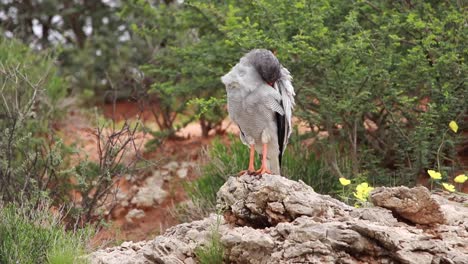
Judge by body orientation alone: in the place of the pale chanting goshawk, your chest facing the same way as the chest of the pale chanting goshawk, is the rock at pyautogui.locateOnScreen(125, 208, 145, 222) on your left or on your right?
on your right

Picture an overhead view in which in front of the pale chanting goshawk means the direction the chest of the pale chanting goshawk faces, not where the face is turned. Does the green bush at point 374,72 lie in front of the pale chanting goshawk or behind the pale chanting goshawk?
behind

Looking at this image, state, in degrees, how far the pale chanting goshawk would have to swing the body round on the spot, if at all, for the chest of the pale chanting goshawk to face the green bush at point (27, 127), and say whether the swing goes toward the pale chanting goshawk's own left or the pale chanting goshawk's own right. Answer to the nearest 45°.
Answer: approximately 90° to the pale chanting goshawk's own right

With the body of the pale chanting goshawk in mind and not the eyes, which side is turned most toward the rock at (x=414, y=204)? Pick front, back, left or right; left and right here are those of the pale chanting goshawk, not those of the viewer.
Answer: left

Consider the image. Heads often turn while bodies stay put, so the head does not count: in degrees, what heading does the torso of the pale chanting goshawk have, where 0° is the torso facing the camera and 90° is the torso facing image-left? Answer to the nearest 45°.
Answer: approximately 45°
